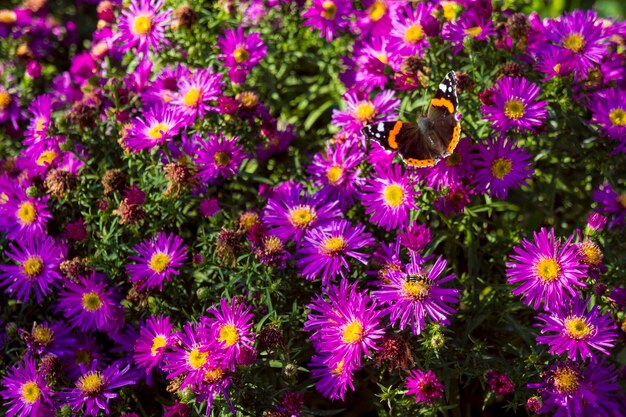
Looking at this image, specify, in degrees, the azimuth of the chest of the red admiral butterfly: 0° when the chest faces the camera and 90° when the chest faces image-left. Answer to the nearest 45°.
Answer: approximately 135°

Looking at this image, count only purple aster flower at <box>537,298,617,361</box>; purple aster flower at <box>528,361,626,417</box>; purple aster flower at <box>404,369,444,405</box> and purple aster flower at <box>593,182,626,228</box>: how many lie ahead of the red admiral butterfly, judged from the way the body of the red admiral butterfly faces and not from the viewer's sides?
0

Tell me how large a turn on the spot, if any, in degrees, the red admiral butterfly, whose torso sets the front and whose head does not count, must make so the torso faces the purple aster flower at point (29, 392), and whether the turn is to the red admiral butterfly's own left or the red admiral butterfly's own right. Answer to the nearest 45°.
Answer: approximately 90° to the red admiral butterfly's own left

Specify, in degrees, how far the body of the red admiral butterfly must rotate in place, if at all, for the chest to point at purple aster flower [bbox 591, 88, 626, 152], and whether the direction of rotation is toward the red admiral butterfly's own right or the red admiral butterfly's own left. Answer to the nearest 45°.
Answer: approximately 90° to the red admiral butterfly's own right

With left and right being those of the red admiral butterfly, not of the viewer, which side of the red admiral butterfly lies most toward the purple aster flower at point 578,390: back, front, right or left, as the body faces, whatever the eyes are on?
back

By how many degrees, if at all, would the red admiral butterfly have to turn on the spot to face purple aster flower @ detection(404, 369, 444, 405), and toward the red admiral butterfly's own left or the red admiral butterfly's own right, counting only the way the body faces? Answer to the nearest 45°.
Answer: approximately 135° to the red admiral butterfly's own left

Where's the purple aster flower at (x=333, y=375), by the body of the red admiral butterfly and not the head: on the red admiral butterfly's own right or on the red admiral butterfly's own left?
on the red admiral butterfly's own left

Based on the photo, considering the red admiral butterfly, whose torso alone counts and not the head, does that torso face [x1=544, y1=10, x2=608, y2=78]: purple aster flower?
no

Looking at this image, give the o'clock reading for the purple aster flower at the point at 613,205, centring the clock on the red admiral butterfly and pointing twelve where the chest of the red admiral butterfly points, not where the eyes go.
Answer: The purple aster flower is roughly at 4 o'clock from the red admiral butterfly.

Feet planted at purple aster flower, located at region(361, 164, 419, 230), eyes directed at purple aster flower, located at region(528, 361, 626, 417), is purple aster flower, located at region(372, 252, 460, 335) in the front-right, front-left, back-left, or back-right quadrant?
front-right

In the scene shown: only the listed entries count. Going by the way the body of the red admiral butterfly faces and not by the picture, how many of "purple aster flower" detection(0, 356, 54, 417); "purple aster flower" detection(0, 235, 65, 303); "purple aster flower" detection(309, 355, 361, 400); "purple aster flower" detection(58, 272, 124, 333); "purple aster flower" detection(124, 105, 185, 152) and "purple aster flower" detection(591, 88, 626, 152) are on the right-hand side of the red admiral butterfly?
1

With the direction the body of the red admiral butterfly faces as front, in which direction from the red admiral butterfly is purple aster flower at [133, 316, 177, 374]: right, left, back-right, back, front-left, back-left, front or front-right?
left

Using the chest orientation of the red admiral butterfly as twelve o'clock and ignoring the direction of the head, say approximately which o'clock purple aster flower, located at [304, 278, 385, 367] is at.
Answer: The purple aster flower is roughly at 8 o'clock from the red admiral butterfly.

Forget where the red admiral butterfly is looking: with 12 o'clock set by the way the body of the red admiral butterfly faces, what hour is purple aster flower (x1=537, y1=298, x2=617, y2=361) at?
The purple aster flower is roughly at 6 o'clock from the red admiral butterfly.

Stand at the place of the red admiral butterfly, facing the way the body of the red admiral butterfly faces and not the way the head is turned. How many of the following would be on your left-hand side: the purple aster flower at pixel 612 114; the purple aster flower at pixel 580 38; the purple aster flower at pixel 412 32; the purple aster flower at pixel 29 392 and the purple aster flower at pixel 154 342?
2

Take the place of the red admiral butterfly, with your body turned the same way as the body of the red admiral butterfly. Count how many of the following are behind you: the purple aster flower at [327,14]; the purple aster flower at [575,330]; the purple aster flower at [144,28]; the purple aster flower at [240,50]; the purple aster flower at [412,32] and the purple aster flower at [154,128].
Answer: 1

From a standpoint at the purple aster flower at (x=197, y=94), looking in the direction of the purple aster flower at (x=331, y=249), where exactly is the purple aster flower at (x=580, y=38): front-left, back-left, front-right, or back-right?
front-left

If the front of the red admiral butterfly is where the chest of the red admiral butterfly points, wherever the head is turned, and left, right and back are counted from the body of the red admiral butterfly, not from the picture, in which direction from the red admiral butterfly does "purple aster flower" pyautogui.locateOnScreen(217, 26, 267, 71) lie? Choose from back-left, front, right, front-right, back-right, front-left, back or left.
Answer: front
